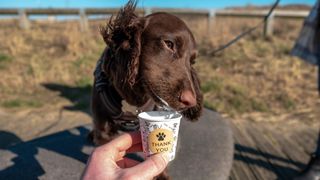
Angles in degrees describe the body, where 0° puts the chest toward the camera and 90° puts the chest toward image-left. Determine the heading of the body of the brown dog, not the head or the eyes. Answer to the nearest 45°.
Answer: approximately 315°
